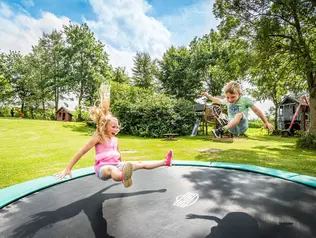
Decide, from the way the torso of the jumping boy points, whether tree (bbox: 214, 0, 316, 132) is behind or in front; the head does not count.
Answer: behind

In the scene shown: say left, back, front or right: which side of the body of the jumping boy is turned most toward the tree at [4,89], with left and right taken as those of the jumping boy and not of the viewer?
right

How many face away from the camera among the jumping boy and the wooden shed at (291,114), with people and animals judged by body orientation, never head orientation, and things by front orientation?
0

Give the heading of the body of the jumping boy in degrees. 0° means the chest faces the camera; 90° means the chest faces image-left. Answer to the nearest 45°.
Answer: approximately 45°

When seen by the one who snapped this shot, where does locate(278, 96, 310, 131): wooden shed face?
facing the viewer and to the left of the viewer

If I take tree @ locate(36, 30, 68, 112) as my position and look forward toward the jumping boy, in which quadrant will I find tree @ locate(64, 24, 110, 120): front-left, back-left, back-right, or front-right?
front-left

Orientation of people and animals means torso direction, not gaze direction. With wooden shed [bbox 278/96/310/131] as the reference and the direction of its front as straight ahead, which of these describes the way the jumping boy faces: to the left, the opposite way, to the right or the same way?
the same way

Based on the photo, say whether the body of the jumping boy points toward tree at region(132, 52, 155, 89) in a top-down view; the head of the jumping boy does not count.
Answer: no

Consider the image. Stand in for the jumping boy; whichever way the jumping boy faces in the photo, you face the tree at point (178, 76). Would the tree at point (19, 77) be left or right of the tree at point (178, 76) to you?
left

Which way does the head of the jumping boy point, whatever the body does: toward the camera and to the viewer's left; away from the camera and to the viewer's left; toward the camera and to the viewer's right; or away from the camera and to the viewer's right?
toward the camera and to the viewer's left
